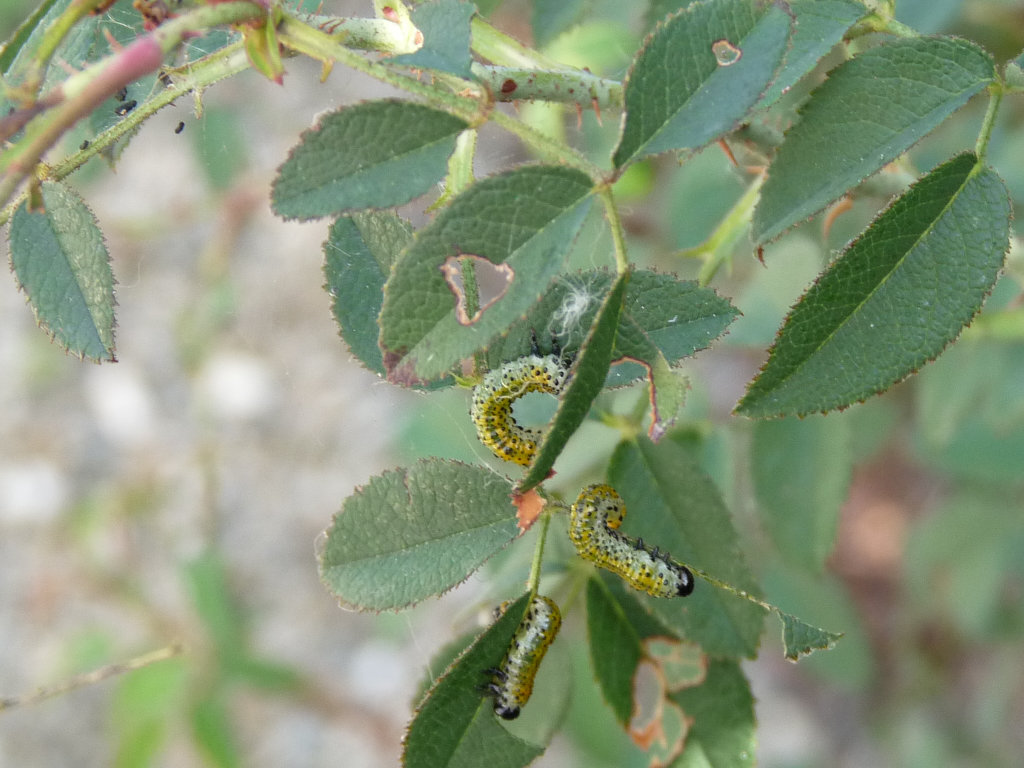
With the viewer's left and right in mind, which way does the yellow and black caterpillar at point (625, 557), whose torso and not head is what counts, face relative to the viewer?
facing to the right of the viewer
